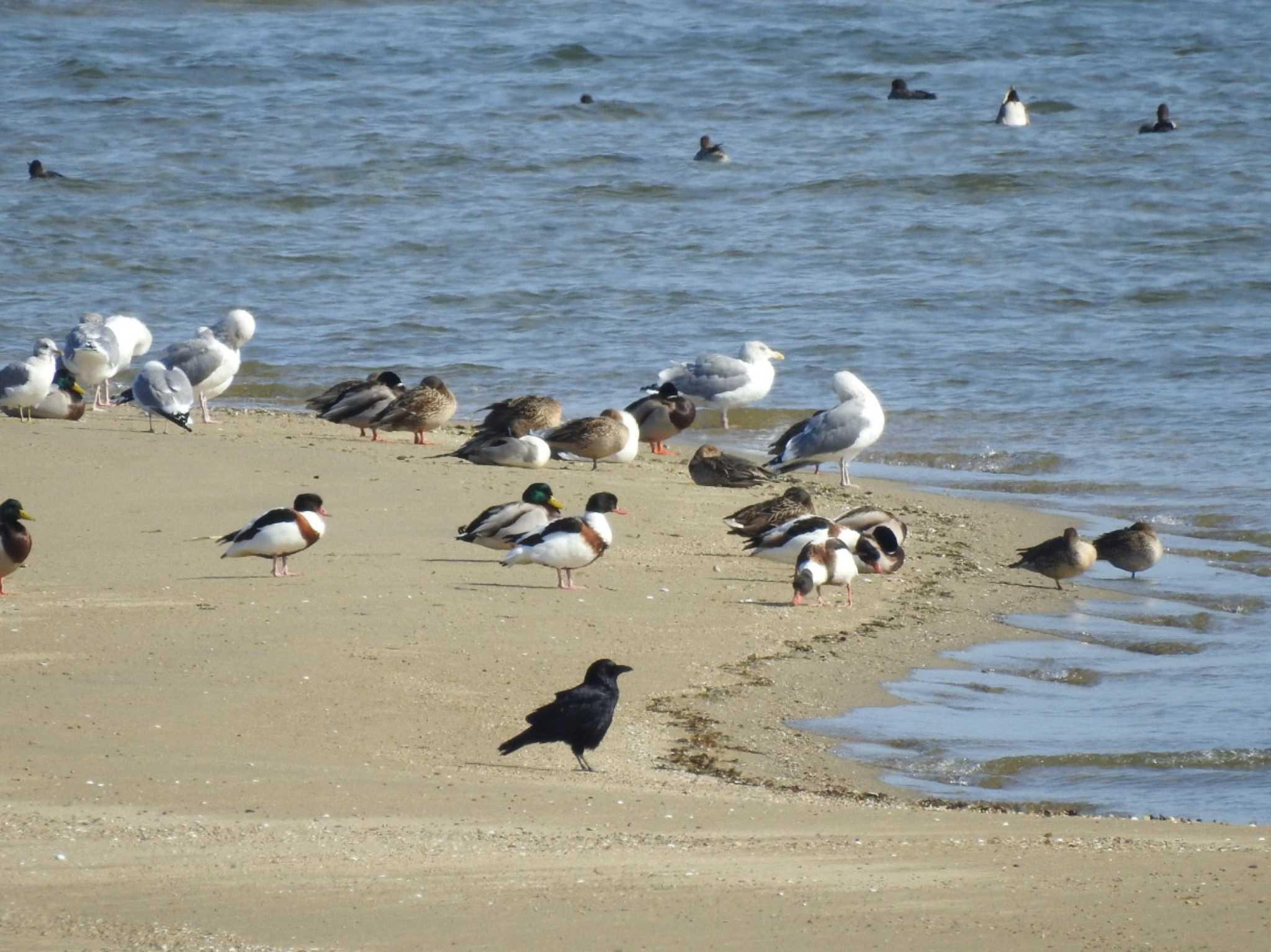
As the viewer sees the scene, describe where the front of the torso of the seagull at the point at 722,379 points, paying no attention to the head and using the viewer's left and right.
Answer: facing to the right of the viewer

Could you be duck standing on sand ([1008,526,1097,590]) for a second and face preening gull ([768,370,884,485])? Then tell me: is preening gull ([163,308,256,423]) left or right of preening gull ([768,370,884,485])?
left

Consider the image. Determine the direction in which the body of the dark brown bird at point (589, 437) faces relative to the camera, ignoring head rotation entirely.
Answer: to the viewer's right

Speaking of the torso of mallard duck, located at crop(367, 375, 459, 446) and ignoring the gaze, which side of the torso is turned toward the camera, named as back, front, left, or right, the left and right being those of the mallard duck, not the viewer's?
right

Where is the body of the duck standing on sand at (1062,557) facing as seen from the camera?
to the viewer's right

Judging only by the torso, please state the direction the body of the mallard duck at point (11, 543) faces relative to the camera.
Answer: to the viewer's right

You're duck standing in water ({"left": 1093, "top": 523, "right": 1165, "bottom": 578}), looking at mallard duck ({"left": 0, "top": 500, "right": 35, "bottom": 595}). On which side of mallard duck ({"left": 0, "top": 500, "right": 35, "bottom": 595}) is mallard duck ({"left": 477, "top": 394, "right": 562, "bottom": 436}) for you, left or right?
right

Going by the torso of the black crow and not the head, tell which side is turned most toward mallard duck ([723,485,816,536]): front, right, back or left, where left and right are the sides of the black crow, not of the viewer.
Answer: left

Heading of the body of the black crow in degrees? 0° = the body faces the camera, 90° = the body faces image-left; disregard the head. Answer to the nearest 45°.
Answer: approximately 270°

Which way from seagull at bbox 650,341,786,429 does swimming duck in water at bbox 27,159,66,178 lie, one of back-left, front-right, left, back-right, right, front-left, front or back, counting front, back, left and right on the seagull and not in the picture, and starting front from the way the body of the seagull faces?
back-left

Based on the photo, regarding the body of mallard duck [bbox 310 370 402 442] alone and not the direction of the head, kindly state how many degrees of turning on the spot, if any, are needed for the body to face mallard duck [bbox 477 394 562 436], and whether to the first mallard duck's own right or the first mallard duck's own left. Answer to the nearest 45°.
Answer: approximately 45° to the first mallard duck's own right

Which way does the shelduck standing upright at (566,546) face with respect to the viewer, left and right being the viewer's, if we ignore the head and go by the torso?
facing to the right of the viewer

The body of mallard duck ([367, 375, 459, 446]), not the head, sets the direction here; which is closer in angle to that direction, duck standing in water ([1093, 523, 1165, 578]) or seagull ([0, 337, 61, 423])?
the duck standing in water

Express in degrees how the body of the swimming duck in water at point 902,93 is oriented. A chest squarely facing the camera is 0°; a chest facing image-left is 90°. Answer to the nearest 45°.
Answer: approximately 90°

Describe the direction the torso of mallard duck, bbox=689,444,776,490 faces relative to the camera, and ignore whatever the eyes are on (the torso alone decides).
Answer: to the viewer's left
